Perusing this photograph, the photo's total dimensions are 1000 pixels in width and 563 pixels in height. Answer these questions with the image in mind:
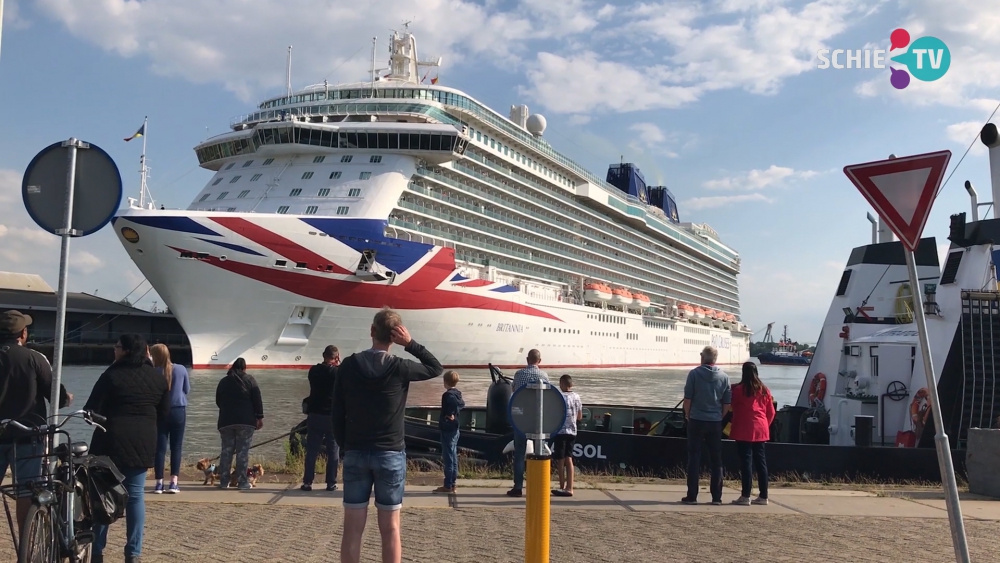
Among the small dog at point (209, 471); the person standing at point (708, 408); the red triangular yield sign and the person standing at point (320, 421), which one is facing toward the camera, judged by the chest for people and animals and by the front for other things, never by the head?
the red triangular yield sign

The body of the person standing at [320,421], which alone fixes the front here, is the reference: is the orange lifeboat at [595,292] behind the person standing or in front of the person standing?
in front

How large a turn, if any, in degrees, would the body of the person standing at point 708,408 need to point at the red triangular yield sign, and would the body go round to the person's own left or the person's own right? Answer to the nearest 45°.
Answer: approximately 180°

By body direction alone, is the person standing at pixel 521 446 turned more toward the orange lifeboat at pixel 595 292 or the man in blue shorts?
the orange lifeboat

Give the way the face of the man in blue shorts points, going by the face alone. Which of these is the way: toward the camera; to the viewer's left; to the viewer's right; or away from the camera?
away from the camera

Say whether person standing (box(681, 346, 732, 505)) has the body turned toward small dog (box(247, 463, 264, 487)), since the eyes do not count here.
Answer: no

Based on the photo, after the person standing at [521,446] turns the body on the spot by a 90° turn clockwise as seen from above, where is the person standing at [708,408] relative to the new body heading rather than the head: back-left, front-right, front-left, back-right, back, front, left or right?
front

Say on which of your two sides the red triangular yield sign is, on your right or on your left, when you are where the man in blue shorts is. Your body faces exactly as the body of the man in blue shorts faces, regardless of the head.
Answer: on your right

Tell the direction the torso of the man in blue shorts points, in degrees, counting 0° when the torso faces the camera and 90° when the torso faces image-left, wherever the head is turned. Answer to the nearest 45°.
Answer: approximately 180°

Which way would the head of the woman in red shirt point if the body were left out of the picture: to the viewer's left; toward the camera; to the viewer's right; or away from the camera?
away from the camera

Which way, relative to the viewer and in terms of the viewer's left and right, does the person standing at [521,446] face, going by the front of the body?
facing away from the viewer

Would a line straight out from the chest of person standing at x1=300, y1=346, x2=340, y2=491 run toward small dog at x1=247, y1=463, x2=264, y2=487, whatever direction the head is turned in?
no

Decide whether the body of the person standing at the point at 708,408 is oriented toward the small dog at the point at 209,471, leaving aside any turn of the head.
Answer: no

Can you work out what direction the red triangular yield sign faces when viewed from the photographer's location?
facing the viewer

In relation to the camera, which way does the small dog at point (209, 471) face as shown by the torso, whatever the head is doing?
to the viewer's left
